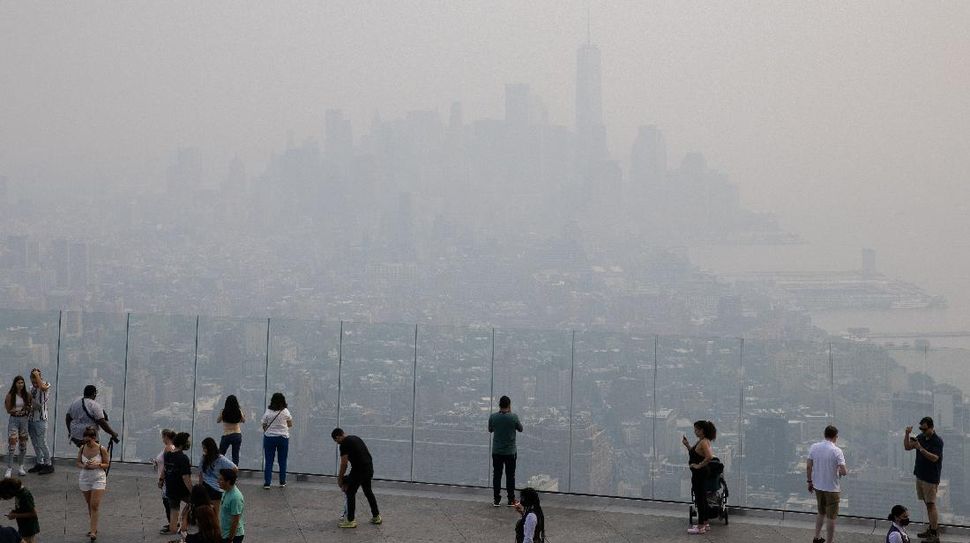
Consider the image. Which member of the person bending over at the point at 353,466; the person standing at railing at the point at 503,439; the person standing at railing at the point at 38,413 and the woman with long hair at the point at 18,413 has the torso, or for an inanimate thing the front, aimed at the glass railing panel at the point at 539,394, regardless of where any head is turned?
the person standing at railing at the point at 503,439

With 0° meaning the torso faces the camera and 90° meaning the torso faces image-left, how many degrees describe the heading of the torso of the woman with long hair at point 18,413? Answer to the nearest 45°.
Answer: approximately 0°

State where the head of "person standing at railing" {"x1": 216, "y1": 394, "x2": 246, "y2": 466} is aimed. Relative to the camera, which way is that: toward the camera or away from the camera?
away from the camera

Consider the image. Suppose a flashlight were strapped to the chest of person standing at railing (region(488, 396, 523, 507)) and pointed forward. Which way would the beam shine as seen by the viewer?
away from the camera

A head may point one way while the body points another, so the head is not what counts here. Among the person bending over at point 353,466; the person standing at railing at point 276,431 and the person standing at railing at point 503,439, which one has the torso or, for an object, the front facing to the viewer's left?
the person bending over at point 353,466

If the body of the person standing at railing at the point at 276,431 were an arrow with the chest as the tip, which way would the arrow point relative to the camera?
away from the camera

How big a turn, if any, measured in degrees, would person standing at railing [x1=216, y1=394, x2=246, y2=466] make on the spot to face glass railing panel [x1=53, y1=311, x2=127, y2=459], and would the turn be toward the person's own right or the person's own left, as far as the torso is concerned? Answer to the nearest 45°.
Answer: approximately 45° to the person's own left

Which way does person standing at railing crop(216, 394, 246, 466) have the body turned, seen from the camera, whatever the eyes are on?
away from the camera

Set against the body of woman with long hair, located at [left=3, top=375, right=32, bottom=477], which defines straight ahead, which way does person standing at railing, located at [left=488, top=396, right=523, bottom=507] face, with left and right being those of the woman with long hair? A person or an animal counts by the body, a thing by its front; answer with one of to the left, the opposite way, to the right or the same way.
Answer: the opposite way
